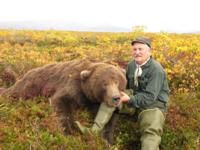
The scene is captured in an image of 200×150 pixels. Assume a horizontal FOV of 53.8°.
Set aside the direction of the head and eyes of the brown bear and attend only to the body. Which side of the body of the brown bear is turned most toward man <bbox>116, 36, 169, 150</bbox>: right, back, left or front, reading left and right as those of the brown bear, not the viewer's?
front

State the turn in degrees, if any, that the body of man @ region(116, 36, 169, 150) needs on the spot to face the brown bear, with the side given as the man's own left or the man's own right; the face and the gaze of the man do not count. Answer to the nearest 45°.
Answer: approximately 45° to the man's own right

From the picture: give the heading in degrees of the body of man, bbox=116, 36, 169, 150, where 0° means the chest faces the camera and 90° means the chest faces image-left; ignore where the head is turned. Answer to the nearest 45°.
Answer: approximately 45°

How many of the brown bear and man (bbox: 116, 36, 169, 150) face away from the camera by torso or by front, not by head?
0

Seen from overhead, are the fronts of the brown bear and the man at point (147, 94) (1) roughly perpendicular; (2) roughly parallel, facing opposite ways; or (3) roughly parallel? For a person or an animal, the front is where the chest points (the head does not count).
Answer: roughly perpendicular

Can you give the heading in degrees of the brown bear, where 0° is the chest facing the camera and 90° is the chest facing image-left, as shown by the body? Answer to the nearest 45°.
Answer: approximately 315°
